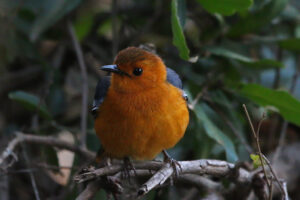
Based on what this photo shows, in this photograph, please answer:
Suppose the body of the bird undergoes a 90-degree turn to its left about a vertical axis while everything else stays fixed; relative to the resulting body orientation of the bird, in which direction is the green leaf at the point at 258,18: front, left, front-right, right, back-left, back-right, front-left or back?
front-left

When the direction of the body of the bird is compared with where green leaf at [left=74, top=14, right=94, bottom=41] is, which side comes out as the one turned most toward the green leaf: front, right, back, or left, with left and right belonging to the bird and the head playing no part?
back

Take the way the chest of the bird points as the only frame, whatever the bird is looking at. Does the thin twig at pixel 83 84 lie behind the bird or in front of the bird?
behind

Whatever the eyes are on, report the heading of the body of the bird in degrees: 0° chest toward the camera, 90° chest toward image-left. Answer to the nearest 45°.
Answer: approximately 0°

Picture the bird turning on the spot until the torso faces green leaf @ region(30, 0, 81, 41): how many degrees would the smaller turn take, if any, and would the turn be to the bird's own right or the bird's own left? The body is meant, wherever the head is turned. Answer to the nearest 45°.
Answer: approximately 135° to the bird's own right

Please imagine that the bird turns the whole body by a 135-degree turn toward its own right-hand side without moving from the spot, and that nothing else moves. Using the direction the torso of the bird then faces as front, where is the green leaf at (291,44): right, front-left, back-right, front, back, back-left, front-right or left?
right

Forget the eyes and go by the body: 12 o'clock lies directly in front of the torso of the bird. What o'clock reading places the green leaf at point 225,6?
The green leaf is roughly at 8 o'clock from the bird.

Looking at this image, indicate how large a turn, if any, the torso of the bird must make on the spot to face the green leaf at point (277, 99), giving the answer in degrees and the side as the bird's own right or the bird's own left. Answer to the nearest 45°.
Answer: approximately 135° to the bird's own left
